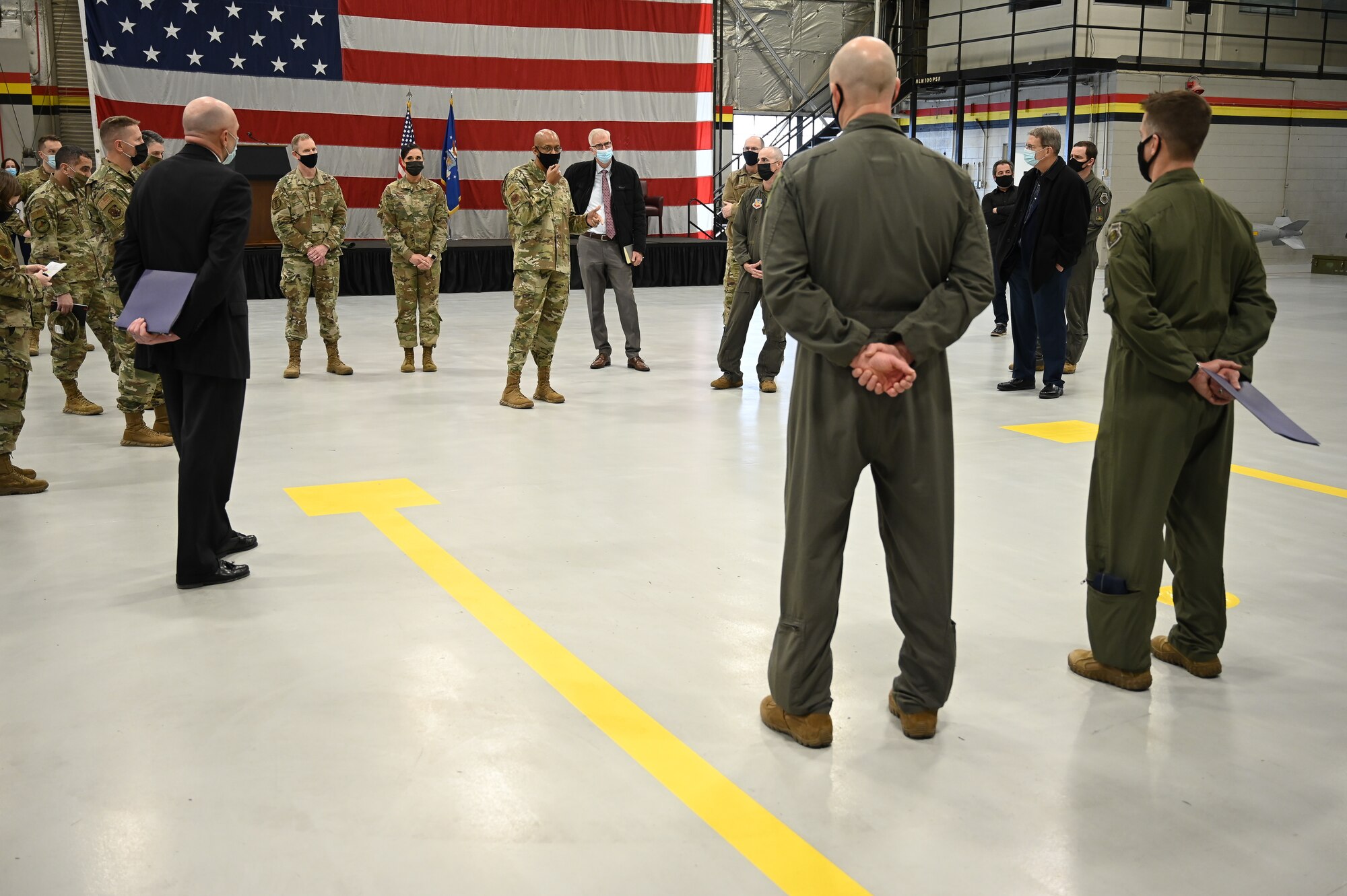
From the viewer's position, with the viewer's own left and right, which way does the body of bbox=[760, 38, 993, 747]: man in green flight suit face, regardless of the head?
facing away from the viewer

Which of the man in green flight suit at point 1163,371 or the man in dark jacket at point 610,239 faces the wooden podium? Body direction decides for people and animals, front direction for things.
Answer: the man in green flight suit

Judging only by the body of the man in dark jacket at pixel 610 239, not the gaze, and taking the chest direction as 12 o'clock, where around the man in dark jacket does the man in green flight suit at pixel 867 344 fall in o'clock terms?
The man in green flight suit is roughly at 12 o'clock from the man in dark jacket.

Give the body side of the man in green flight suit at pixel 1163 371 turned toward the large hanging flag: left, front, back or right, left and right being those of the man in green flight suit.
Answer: front

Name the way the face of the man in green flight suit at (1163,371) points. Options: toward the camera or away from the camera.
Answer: away from the camera

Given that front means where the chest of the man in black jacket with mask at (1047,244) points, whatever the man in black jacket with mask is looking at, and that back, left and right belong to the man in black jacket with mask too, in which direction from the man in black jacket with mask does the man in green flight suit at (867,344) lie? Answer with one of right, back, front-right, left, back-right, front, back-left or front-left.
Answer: front-left

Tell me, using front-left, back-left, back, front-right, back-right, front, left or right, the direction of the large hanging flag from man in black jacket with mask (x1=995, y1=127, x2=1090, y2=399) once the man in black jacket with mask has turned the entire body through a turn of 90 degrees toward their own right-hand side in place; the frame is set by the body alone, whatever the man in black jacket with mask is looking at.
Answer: front

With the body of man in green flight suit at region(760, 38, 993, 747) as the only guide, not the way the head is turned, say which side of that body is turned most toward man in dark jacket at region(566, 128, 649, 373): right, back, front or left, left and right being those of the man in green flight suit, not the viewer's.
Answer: front

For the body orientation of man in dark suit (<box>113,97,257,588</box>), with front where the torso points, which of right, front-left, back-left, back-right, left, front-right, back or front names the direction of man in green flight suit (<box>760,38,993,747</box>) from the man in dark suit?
right

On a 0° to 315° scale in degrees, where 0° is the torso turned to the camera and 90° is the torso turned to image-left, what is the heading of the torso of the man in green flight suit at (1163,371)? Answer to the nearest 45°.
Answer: approximately 135°

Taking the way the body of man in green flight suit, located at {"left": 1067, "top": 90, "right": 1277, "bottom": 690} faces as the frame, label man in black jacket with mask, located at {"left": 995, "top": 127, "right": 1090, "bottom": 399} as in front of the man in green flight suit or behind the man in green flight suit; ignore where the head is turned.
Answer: in front

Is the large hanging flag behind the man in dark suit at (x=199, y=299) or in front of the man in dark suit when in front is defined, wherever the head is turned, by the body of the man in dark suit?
in front

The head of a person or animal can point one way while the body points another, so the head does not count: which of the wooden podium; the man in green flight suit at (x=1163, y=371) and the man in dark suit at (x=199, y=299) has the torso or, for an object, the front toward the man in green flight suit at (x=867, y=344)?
the wooden podium
